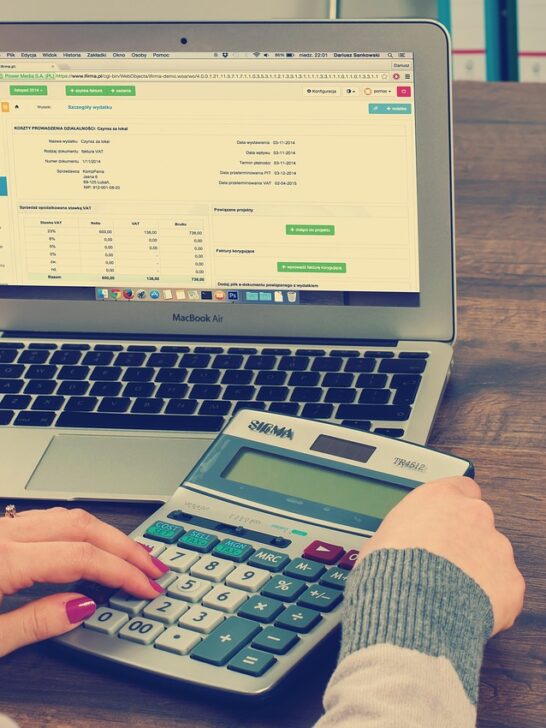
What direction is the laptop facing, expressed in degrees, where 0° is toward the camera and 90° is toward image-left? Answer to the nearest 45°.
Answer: approximately 0°

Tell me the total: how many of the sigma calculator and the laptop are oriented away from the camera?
0

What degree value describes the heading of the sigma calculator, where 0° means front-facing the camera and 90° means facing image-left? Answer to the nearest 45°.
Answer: approximately 45°
